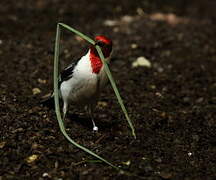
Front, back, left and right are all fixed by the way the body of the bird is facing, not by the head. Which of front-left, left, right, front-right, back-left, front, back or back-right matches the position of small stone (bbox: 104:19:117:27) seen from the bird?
back-left

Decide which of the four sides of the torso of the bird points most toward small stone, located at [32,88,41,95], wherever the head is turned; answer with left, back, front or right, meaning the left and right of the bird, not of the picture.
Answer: back

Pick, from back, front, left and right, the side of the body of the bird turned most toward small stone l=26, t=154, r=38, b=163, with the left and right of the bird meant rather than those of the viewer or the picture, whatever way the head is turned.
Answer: right

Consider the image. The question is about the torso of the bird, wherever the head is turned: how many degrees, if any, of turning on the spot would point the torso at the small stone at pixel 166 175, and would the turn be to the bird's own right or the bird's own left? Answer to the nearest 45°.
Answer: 0° — it already faces it

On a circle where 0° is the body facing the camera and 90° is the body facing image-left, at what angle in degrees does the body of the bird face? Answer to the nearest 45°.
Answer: approximately 315°

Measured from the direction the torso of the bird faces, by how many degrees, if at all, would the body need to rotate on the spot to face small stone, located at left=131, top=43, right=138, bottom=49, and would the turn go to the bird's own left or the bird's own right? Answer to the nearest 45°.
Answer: approximately 135° to the bird's own left

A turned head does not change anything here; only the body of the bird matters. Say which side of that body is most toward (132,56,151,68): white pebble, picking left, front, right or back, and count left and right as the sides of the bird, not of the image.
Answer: left
